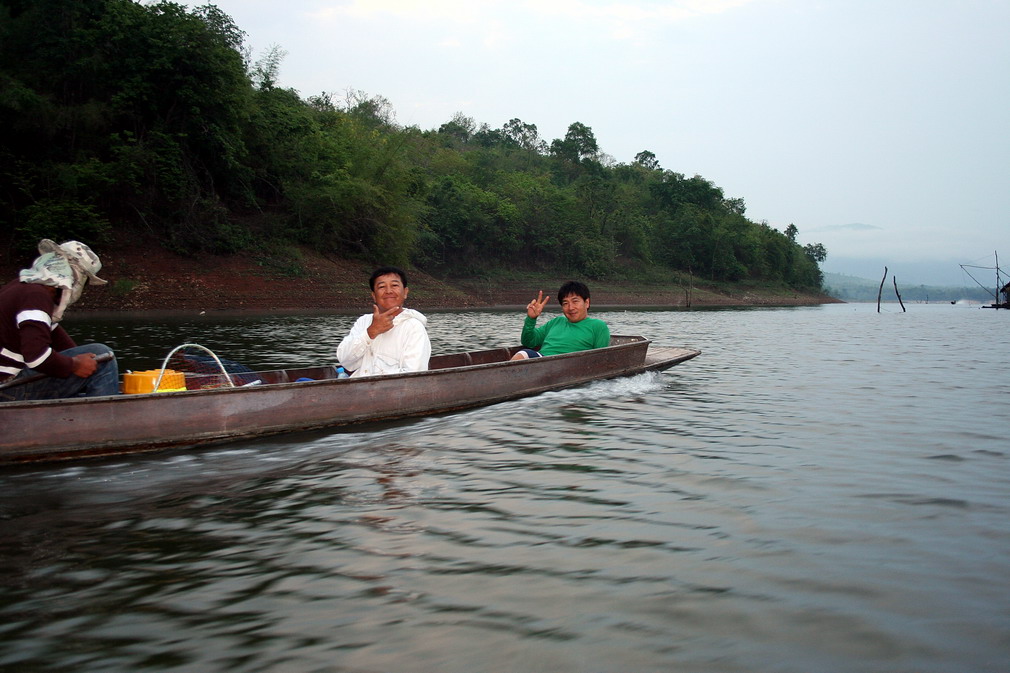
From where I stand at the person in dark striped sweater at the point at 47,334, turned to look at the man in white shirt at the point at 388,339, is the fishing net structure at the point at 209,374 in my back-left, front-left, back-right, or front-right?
front-left

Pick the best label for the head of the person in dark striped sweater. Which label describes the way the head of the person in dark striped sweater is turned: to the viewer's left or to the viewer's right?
to the viewer's right

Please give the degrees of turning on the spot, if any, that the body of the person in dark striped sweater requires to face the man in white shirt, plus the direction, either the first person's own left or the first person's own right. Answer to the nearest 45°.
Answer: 0° — they already face them

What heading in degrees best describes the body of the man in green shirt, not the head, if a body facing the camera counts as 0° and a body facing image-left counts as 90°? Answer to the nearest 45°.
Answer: approximately 45°

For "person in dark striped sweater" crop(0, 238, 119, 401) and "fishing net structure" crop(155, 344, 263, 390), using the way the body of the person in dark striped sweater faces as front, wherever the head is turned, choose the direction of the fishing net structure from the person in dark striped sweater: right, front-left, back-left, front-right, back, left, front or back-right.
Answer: front-left

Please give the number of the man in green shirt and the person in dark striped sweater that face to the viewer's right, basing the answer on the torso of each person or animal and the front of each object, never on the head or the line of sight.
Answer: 1

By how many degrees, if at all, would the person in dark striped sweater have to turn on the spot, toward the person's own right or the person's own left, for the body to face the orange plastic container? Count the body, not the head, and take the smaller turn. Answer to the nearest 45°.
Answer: approximately 45° to the person's own left

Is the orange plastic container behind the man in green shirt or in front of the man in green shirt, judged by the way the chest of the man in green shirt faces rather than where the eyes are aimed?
in front

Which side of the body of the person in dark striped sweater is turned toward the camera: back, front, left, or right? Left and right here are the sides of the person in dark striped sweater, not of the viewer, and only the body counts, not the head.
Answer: right
